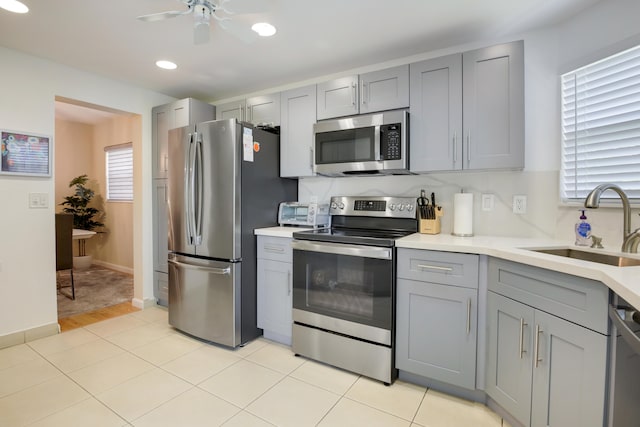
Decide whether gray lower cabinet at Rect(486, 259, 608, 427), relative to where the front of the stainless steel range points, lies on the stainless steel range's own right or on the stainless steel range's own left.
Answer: on the stainless steel range's own left

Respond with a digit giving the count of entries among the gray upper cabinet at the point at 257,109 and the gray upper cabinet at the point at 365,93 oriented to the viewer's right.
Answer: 0

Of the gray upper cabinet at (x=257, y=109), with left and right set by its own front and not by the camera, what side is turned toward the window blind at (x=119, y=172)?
right

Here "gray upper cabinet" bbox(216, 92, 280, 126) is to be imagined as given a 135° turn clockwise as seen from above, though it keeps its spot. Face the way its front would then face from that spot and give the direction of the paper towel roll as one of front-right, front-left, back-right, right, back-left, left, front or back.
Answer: back-right

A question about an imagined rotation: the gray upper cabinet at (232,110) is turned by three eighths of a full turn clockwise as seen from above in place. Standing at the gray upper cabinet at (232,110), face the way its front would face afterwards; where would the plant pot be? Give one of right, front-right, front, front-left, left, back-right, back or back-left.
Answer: front-left

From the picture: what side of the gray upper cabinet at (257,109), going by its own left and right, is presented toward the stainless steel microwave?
left

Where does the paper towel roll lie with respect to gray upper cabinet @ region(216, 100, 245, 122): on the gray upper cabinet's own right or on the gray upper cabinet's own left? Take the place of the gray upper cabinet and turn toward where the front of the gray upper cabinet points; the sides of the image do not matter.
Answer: on the gray upper cabinet's own left

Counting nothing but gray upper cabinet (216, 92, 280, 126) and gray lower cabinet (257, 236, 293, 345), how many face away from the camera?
0
